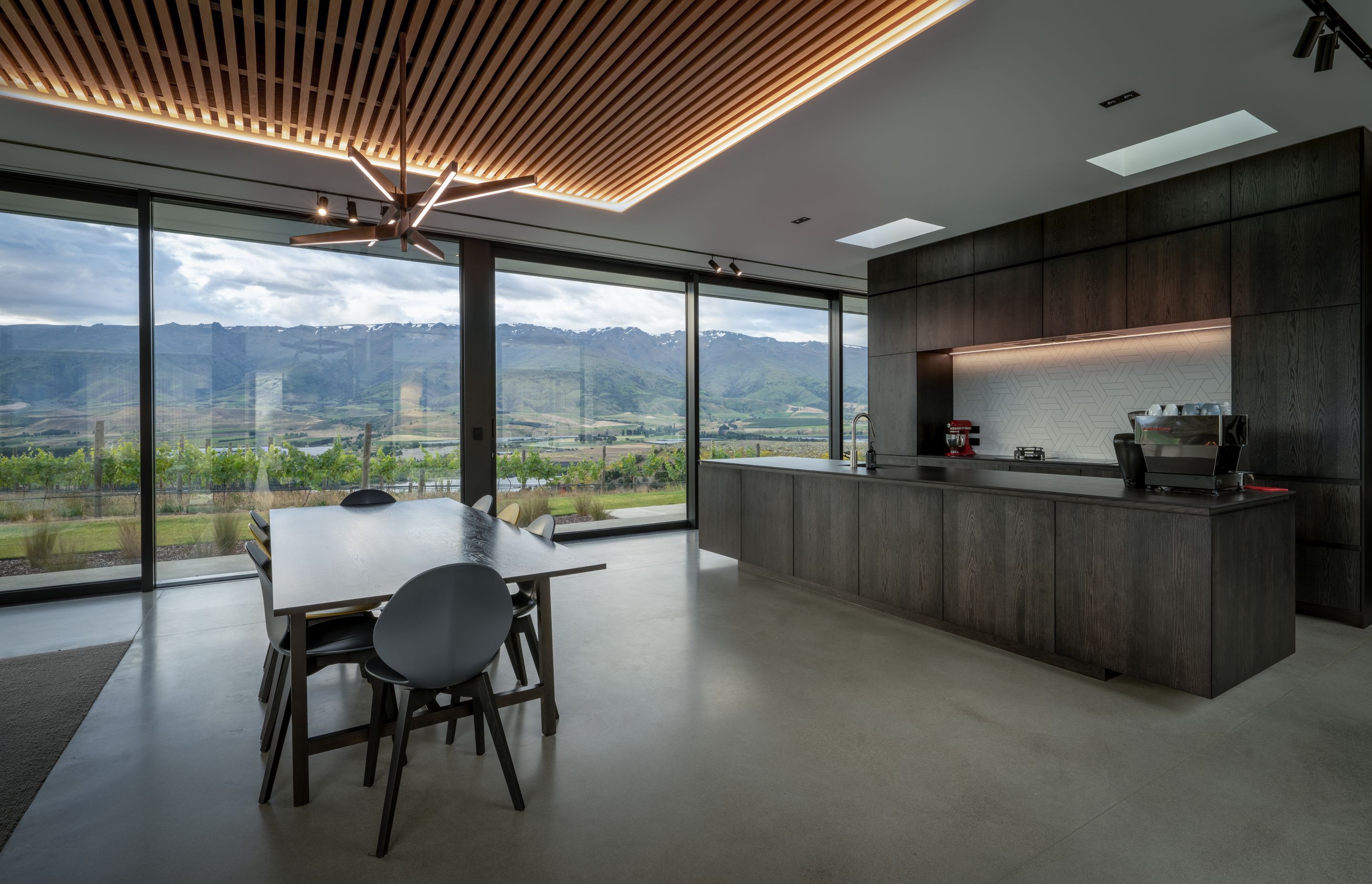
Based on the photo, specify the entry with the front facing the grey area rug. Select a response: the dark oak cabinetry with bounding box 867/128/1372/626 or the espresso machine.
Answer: the dark oak cabinetry

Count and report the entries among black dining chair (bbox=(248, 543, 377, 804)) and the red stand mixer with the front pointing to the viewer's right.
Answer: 1

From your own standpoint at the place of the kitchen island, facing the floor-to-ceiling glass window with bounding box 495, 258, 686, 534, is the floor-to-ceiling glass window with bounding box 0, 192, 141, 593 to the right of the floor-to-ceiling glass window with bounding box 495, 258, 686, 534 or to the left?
left

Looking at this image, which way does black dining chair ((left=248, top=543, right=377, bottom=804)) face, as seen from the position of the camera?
facing to the right of the viewer

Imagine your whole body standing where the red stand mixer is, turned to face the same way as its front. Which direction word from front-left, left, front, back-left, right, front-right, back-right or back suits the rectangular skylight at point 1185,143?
left

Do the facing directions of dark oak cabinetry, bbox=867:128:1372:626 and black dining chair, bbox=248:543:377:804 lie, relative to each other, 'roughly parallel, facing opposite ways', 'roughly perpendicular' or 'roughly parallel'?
roughly parallel, facing opposite ways

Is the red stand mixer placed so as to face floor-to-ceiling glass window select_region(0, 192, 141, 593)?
yes

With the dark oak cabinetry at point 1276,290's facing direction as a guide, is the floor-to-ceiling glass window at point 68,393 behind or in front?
in front

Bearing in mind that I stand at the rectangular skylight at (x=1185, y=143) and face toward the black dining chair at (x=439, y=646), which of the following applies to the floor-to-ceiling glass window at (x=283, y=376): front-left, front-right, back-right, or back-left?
front-right

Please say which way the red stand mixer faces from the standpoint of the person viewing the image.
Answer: facing the viewer and to the left of the viewer

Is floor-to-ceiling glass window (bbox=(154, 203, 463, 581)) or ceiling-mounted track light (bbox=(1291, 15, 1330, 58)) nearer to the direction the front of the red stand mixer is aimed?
the floor-to-ceiling glass window

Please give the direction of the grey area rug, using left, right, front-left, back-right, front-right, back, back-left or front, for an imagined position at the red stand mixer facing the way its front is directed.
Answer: front

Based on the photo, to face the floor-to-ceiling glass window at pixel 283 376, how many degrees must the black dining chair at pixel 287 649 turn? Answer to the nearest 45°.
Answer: approximately 90° to its left
